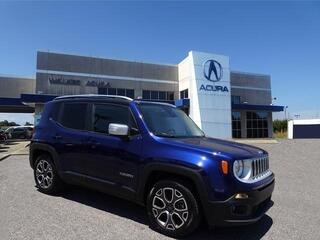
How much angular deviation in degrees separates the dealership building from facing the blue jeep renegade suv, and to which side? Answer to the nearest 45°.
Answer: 0° — it already faces it

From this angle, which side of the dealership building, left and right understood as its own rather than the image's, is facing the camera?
front

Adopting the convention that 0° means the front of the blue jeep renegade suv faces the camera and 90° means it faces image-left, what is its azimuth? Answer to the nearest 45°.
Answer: approximately 315°

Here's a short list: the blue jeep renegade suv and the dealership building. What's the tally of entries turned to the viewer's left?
0

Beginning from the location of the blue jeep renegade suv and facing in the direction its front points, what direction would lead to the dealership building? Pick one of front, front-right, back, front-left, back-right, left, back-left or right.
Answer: back-left
